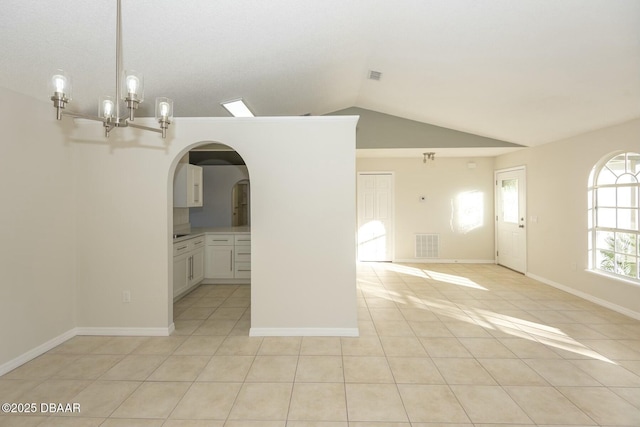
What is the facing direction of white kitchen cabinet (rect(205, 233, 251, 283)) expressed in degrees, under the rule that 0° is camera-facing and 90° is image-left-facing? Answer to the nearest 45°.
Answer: approximately 0°

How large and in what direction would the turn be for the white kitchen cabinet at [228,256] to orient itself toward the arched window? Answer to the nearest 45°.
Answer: approximately 45° to its left

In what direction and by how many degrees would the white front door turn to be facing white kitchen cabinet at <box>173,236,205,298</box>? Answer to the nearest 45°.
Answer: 0° — it already faces it

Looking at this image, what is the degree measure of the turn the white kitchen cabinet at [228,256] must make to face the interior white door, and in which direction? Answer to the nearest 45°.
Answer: approximately 90° to its left

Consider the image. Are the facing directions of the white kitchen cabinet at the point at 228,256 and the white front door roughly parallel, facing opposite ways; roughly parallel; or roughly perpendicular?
roughly perpendicular

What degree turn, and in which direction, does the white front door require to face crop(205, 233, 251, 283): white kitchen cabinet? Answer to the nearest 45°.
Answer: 0° — it already faces it

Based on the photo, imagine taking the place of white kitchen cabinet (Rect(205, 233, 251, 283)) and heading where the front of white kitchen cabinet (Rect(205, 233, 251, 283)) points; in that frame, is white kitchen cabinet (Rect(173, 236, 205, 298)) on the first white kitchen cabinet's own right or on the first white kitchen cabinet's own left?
on the first white kitchen cabinet's own right

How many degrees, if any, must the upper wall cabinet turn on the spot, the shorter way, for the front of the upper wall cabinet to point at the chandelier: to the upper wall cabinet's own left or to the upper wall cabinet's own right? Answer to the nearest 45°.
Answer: approximately 45° to the upper wall cabinet's own right
